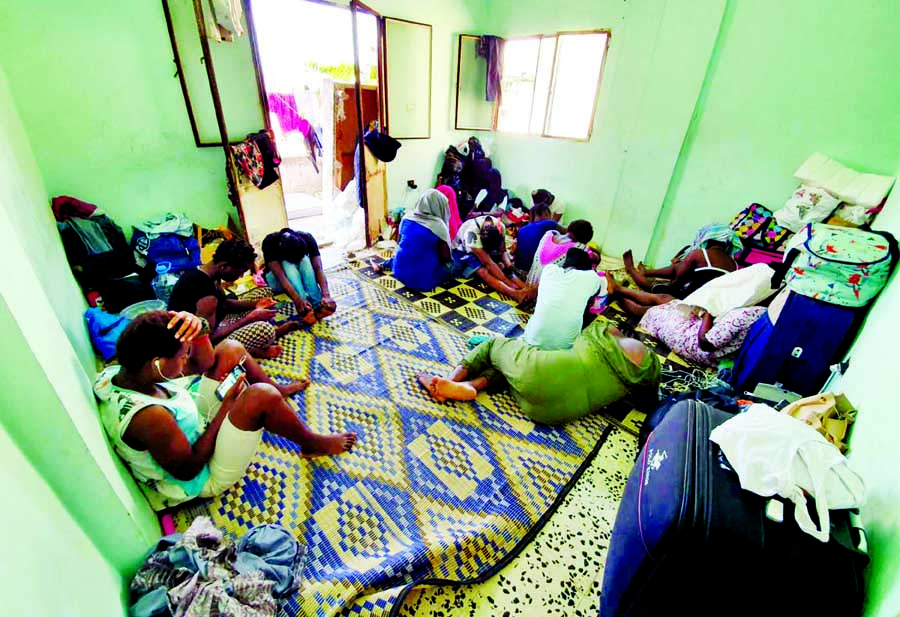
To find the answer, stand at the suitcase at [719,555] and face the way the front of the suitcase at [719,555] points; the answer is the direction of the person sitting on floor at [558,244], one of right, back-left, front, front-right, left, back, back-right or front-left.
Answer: right

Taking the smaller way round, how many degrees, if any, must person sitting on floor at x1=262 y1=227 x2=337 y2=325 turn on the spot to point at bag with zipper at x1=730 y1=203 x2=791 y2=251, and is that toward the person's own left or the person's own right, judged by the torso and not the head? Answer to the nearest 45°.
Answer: approximately 45° to the person's own left

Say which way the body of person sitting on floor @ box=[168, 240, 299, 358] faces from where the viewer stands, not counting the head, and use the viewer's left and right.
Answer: facing to the right of the viewer

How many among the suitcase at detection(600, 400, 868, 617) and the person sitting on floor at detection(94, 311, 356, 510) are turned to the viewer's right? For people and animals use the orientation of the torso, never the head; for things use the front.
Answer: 1

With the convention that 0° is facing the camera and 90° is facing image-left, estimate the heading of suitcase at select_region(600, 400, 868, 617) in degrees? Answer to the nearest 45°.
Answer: approximately 45°

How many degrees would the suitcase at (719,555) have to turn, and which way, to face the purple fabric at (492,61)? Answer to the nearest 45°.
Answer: approximately 90° to its right

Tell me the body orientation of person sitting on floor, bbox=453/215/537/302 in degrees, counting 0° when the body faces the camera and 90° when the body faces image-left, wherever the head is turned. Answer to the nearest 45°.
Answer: approximately 315°

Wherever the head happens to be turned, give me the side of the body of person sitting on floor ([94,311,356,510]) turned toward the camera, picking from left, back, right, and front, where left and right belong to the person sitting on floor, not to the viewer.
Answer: right

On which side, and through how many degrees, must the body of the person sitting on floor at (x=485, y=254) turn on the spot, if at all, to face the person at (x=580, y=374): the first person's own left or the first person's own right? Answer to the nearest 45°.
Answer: approximately 45° to the first person's own right

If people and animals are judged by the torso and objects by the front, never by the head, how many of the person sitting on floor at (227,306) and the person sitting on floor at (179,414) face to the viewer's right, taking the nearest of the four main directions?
2

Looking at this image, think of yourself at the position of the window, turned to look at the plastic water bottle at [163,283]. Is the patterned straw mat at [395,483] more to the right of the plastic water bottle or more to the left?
left

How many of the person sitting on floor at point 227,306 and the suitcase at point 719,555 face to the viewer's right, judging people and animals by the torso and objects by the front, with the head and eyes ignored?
1

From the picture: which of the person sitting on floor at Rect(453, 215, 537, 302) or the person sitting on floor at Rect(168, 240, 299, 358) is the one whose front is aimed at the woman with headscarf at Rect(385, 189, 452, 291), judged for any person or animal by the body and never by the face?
the person sitting on floor at Rect(168, 240, 299, 358)
